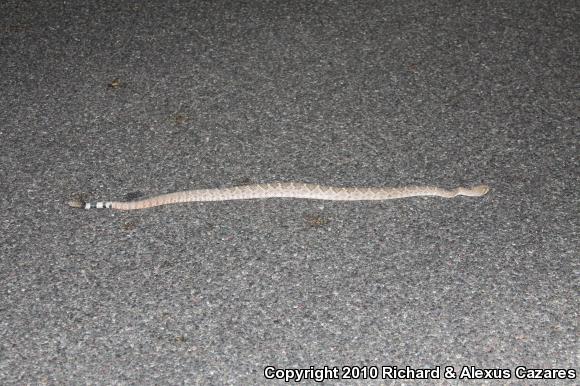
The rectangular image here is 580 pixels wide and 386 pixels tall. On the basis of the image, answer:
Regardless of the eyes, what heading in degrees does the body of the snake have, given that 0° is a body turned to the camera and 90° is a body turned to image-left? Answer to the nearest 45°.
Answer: approximately 270°
